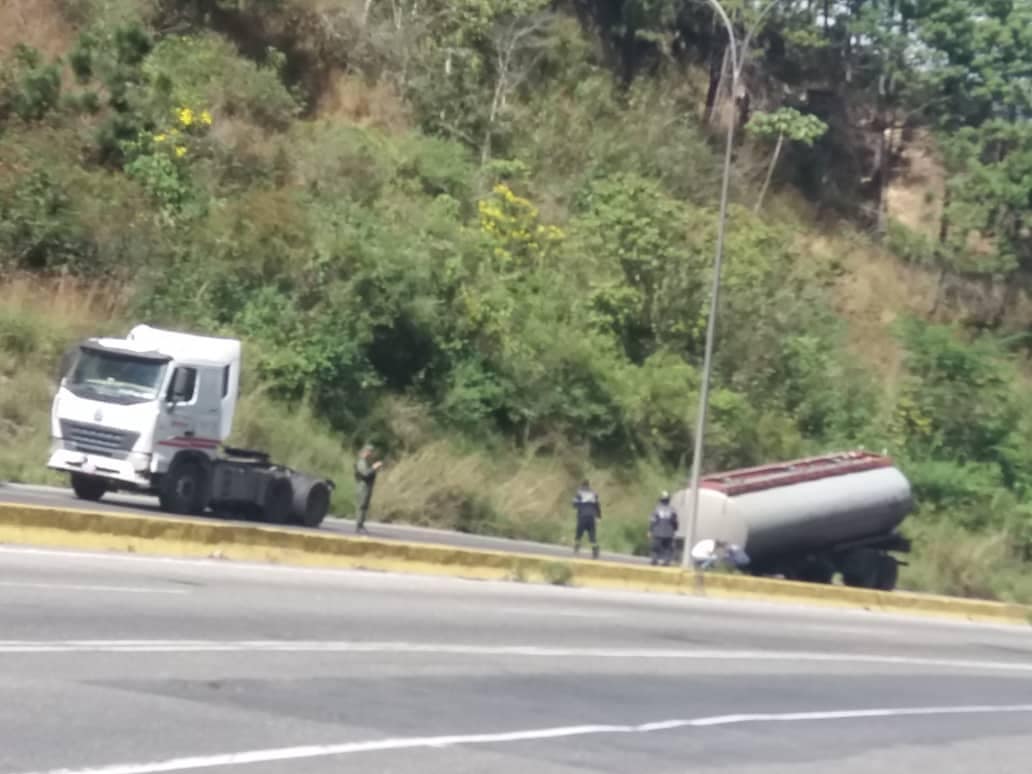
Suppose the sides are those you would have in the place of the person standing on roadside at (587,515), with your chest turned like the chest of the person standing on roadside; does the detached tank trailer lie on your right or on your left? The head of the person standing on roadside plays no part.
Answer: on your right

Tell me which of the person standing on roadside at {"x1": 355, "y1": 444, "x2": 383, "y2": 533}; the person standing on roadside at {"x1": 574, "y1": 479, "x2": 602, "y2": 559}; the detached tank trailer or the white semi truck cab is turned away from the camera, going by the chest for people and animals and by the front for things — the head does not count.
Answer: the person standing on roadside at {"x1": 574, "y1": 479, "x2": 602, "y2": 559}

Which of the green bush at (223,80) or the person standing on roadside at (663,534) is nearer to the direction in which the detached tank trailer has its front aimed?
the person standing on roadside

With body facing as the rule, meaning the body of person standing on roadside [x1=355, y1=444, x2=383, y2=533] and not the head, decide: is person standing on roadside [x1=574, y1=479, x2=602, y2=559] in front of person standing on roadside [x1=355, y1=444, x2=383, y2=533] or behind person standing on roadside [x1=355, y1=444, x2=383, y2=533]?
in front

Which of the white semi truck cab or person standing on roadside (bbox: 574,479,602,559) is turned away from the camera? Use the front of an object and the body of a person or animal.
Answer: the person standing on roadside

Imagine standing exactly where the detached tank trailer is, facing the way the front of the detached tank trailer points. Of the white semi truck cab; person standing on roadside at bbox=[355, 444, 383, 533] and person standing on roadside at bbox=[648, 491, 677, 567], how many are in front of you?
3

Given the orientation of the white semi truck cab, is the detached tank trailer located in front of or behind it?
behind

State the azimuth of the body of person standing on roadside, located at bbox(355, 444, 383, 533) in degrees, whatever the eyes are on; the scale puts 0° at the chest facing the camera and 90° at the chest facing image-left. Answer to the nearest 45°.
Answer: approximately 270°

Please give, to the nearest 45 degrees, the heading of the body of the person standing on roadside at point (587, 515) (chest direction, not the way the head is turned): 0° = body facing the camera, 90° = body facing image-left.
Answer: approximately 180°

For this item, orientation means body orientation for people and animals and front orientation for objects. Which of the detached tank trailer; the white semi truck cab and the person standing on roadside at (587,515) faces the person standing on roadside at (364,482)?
the detached tank trailer

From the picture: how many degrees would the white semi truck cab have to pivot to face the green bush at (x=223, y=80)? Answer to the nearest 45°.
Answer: approximately 135° to its right

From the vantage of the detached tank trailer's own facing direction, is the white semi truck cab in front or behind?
in front

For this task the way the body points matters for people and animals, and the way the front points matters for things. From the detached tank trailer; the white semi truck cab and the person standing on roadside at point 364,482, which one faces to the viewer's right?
the person standing on roadside

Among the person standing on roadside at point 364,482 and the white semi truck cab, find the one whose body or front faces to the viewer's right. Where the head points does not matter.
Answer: the person standing on roadside

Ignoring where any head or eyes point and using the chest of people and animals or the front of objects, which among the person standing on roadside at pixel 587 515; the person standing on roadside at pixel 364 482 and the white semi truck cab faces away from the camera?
the person standing on roadside at pixel 587 515
